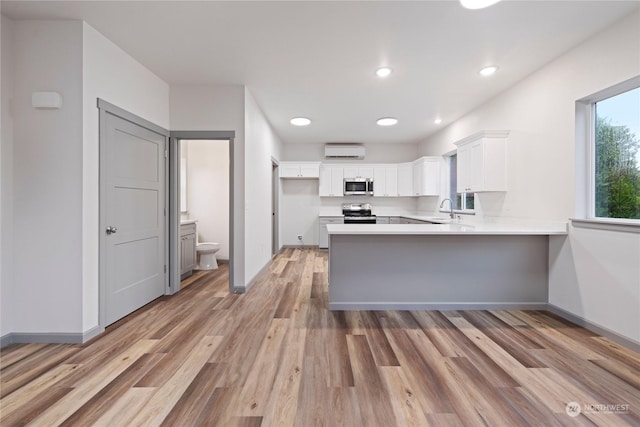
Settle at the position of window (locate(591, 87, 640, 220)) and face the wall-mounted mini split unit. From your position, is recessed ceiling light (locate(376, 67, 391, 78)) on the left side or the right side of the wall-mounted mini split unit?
left

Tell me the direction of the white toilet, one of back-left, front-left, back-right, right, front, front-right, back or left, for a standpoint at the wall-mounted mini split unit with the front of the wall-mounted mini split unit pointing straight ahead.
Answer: front-right

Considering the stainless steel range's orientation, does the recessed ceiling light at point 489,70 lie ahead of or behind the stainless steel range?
ahead

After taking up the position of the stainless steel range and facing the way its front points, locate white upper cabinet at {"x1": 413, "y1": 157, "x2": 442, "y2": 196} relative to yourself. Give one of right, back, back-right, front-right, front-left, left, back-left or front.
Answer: front-left

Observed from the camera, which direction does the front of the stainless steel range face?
facing the viewer

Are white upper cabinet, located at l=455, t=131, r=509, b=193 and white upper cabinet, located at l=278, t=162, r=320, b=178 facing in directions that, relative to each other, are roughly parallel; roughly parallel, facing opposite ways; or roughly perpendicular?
roughly perpendicular

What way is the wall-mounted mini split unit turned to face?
toward the camera

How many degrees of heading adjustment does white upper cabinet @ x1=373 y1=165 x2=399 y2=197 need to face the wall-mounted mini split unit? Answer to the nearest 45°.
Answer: approximately 90° to its right

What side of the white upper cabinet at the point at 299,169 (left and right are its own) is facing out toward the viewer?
front

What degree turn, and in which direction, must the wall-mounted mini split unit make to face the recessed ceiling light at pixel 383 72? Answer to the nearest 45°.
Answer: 0° — it already faces it

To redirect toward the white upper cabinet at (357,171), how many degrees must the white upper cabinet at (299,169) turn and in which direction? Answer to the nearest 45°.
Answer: approximately 90° to its left

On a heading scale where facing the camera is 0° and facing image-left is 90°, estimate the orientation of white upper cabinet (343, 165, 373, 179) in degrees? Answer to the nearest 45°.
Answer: approximately 0°

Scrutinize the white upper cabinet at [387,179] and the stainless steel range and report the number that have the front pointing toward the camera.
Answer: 2
